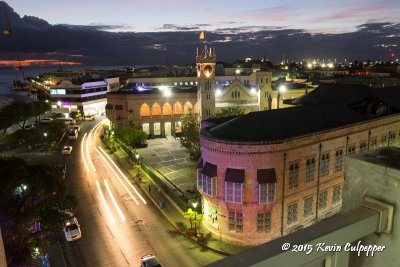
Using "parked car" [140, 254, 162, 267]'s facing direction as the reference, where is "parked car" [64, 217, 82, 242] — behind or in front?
behind

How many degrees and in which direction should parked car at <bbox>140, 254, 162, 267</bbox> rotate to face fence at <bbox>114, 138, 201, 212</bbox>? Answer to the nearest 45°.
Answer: approximately 135° to its left

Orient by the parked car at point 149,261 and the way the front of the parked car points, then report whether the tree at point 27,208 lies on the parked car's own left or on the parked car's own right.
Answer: on the parked car's own right

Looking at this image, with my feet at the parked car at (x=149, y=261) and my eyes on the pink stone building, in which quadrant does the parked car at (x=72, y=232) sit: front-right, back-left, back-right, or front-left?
back-left

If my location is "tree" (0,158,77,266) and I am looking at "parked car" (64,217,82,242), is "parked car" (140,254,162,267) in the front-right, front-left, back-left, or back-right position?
front-right

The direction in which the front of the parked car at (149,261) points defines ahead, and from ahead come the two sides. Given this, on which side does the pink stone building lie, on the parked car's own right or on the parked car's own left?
on the parked car's own left

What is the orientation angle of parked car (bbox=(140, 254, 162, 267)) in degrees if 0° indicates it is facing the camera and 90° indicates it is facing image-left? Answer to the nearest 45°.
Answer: approximately 315°

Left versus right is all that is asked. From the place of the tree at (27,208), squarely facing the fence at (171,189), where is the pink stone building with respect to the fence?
right
